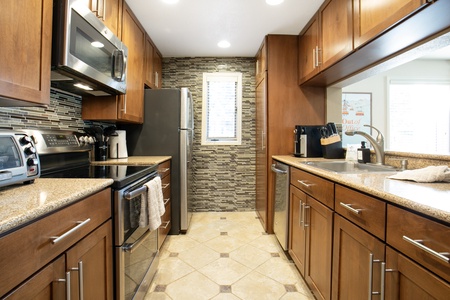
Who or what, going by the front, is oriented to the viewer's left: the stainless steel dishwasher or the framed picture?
the stainless steel dishwasher

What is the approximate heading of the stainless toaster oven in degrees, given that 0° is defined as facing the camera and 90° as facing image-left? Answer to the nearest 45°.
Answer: approximately 315°

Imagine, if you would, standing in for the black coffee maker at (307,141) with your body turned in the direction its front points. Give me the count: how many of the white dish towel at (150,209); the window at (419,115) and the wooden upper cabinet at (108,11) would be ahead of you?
2

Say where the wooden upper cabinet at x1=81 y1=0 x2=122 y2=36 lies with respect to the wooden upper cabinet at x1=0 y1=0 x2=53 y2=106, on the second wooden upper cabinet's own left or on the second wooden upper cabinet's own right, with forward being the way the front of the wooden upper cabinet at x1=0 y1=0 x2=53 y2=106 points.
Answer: on the second wooden upper cabinet's own left

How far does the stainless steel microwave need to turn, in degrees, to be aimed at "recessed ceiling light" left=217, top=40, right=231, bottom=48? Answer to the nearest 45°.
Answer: approximately 90° to its left

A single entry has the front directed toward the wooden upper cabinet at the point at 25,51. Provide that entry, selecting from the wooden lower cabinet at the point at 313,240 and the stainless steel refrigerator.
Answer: the wooden lower cabinet

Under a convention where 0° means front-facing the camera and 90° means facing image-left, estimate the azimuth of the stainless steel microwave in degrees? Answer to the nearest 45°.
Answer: approximately 315°

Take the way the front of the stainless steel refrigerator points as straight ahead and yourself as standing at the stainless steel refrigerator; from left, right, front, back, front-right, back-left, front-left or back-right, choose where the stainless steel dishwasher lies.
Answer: front-right

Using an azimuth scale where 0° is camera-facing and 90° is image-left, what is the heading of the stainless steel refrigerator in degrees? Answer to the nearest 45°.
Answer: approximately 270°

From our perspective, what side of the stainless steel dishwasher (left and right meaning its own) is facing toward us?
left

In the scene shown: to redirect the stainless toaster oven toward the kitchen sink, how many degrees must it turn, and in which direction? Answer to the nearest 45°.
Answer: approximately 45° to its left
